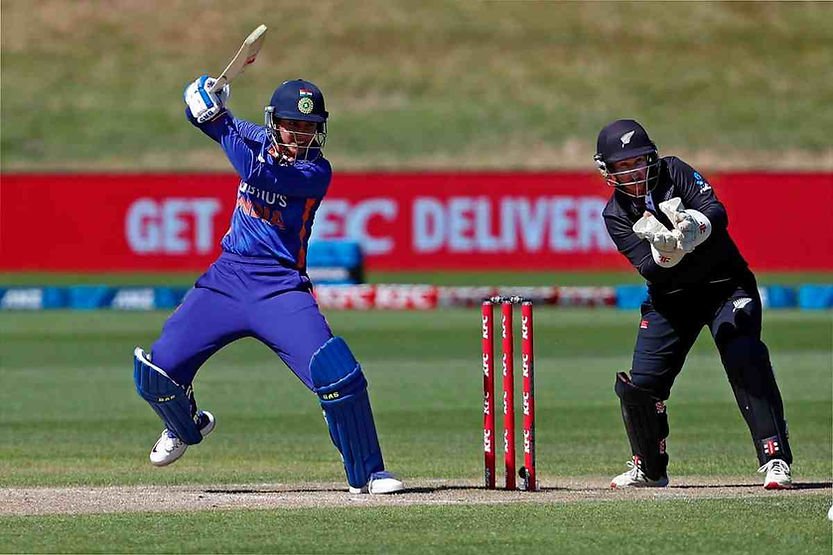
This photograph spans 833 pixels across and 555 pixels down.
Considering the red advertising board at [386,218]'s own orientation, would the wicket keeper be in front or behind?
in front

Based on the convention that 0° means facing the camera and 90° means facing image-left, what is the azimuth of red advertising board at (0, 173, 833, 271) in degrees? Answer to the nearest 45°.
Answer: approximately 0°
